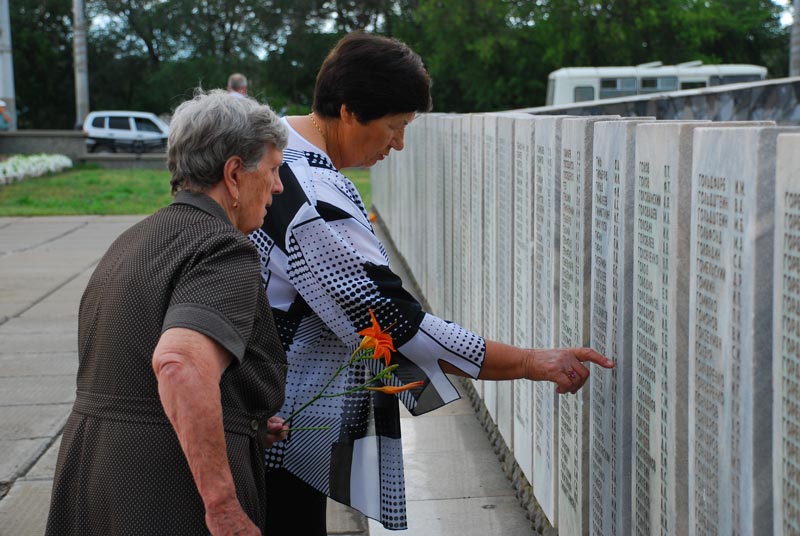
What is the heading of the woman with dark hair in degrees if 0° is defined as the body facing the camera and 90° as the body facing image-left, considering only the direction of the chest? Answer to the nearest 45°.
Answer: approximately 270°

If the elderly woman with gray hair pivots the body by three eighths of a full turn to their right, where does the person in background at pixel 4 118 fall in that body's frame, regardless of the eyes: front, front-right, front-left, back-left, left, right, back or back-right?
back

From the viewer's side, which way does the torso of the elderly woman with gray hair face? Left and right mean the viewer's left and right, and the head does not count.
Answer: facing away from the viewer and to the right of the viewer

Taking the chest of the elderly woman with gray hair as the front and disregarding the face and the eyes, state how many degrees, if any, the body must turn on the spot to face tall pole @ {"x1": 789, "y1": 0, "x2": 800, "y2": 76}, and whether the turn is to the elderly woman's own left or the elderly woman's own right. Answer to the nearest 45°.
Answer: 0° — they already face it

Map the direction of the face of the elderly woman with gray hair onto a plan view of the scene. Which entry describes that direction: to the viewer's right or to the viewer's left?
to the viewer's right

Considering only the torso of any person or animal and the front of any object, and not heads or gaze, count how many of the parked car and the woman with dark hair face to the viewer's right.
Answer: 2

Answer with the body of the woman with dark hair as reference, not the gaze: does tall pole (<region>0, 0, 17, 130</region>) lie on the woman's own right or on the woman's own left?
on the woman's own left

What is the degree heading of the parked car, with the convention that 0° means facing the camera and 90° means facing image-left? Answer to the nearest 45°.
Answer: approximately 270°

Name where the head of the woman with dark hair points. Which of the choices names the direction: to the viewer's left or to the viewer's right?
to the viewer's right

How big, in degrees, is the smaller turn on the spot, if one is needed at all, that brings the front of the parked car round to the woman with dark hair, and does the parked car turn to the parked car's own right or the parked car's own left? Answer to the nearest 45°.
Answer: approximately 90° to the parked car's own right
